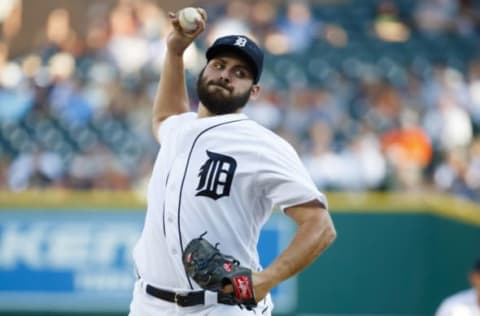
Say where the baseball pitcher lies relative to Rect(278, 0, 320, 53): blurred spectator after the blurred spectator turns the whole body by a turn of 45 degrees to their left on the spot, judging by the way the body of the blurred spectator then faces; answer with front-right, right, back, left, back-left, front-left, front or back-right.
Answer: front-right

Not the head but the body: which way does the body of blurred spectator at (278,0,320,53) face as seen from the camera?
toward the camera

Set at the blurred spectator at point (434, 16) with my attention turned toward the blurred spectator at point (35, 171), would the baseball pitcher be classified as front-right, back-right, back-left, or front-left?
front-left

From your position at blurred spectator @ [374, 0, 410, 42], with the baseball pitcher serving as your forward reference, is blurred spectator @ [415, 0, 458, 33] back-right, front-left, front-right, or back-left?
back-left

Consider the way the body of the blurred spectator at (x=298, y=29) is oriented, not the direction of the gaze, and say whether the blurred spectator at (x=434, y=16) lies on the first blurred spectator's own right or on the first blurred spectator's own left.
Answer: on the first blurred spectator's own left

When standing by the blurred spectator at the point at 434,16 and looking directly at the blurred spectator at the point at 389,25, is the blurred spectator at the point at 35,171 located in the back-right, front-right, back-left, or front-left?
front-left

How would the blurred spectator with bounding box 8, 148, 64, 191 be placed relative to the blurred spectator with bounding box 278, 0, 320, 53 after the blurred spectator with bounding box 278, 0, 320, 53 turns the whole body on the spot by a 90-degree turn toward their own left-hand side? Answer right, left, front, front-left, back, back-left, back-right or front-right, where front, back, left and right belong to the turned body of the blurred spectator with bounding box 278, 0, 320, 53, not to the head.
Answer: back-right
